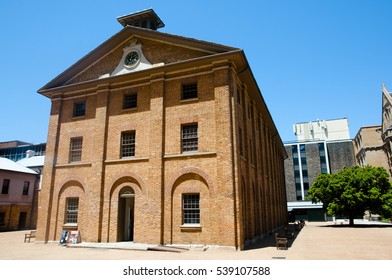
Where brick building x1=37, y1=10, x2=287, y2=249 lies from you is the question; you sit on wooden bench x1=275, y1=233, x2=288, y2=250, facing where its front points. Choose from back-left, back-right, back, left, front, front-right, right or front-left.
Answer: back

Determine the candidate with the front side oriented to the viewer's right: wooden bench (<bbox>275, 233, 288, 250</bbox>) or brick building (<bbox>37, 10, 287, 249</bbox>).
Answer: the wooden bench

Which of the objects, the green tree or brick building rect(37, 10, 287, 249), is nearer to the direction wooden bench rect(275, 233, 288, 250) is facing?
the green tree

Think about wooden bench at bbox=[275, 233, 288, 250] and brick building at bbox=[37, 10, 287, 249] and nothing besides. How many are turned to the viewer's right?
1

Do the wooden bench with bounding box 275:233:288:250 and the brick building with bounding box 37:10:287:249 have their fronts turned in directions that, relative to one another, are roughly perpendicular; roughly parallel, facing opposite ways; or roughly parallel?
roughly perpendicular

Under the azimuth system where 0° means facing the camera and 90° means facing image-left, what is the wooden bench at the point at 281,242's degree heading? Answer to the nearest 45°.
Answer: approximately 270°

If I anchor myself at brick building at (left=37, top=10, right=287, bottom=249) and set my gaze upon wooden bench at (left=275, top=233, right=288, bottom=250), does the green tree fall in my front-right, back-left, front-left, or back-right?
front-left
